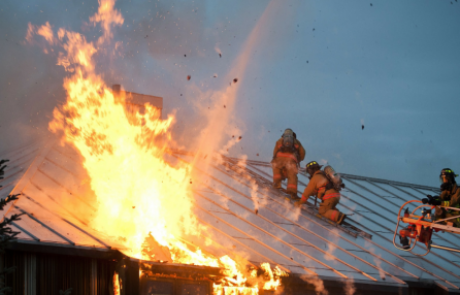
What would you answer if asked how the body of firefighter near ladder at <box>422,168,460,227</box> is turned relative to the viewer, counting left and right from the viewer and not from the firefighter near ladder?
facing to the left of the viewer

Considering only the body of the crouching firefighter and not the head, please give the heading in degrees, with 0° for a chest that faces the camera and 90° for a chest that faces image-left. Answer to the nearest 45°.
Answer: approximately 90°

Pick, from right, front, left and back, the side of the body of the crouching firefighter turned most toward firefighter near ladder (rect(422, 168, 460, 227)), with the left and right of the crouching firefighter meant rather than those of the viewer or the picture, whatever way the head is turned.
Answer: back

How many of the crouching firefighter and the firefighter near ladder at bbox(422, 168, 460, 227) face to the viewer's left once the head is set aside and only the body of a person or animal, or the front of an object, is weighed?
2

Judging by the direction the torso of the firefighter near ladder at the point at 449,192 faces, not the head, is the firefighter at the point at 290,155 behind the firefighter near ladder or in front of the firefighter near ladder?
in front
